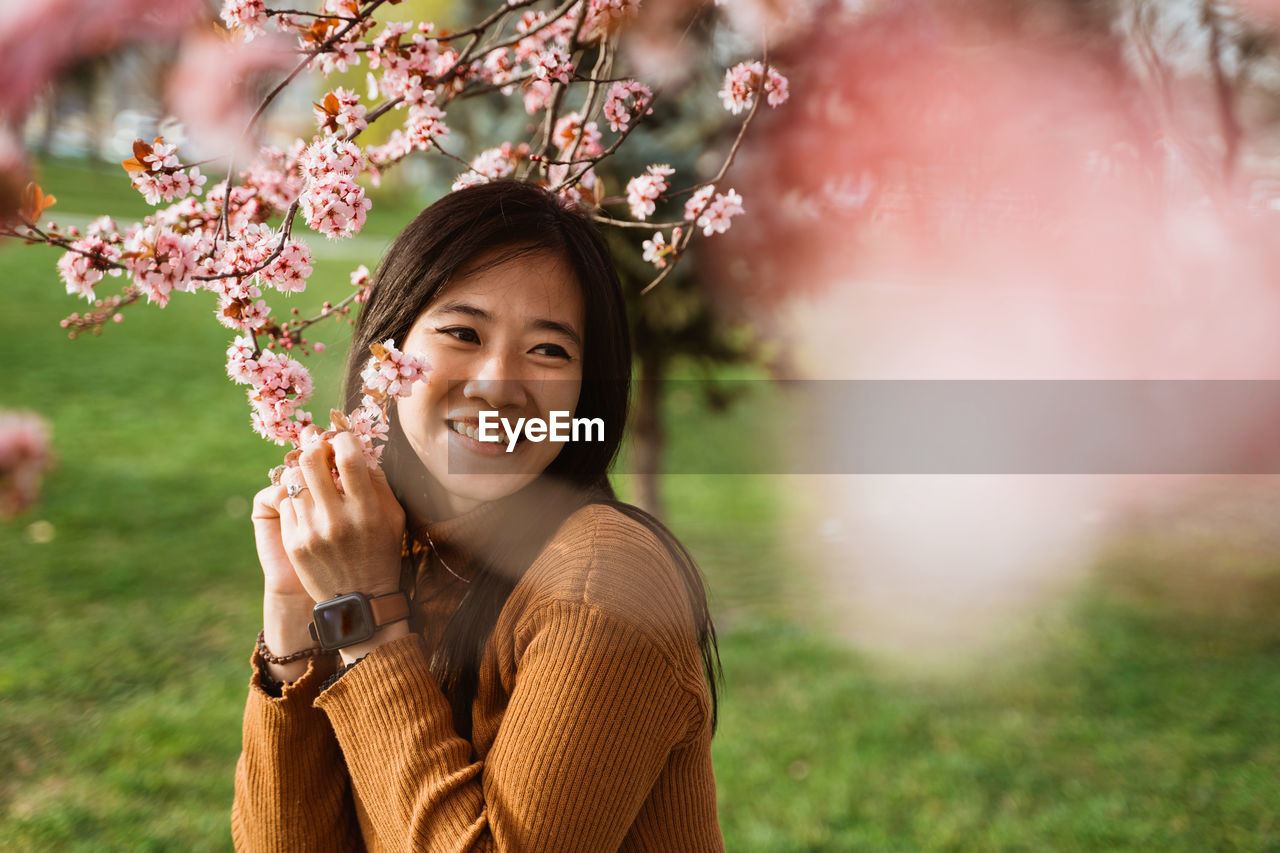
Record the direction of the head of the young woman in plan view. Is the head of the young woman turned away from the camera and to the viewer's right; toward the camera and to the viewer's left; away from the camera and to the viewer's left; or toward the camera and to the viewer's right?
toward the camera and to the viewer's right

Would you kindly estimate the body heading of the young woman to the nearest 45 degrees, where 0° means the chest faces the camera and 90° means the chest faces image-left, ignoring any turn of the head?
approximately 45°
